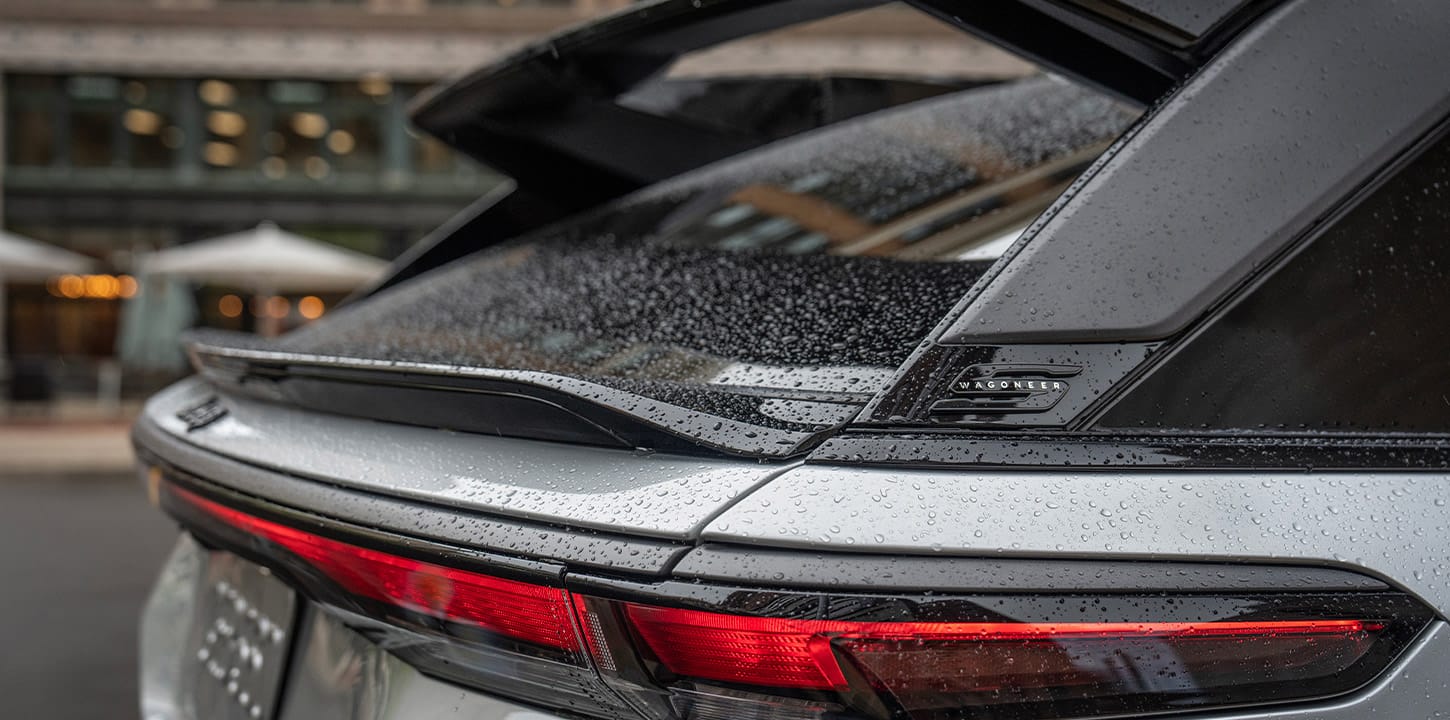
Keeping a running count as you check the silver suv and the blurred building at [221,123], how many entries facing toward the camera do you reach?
1

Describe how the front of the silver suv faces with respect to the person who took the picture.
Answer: facing away from the viewer and to the right of the viewer

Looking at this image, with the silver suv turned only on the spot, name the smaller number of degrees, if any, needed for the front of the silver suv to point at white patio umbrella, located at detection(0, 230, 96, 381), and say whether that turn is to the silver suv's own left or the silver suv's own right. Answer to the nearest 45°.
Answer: approximately 90° to the silver suv's own left

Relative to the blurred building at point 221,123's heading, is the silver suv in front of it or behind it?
in front

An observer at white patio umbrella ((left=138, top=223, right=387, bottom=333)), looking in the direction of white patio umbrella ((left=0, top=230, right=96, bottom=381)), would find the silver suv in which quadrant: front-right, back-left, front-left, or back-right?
back-left

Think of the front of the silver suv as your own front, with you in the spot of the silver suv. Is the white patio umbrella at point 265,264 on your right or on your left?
on your left

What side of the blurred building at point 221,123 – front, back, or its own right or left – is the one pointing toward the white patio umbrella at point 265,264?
front

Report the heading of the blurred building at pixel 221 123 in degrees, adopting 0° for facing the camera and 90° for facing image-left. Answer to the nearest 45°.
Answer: approximately 0°

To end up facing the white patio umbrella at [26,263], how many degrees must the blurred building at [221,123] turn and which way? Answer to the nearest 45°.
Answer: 0° — it already faces it
